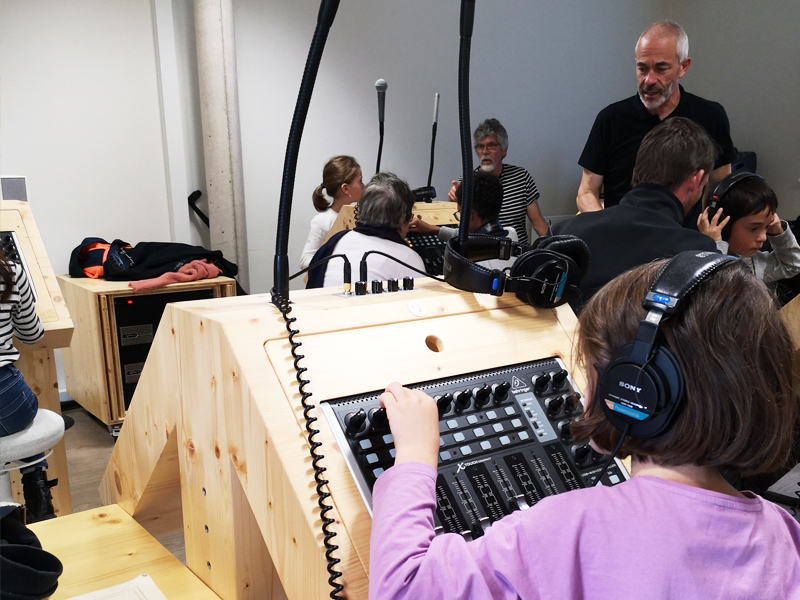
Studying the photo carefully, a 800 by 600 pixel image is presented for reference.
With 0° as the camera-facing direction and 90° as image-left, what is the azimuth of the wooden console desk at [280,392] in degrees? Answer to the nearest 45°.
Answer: approximately 315°

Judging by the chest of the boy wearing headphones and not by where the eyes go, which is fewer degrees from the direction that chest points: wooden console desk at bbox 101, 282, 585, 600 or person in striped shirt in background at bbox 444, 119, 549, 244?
the wooden console desk

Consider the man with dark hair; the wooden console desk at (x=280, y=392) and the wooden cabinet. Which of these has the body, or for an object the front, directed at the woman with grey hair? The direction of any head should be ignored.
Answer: the wooden cabinet

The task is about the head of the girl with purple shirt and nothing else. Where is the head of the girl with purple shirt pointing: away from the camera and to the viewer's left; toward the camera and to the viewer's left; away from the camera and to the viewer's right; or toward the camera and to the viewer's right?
away from the camera and to the viewer's left

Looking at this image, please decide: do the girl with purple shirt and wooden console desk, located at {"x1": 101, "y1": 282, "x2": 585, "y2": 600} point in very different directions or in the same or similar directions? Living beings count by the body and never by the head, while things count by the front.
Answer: very different directions

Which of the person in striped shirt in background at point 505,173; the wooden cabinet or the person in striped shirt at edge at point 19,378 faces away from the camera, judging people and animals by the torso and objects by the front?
the person in striped shirt at edge at point 19,378
